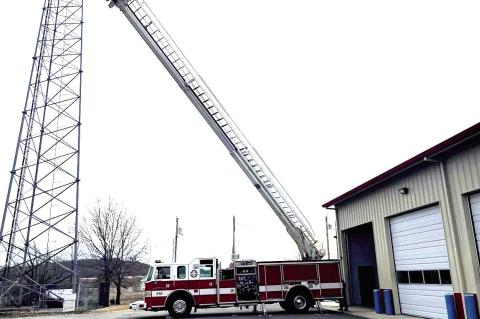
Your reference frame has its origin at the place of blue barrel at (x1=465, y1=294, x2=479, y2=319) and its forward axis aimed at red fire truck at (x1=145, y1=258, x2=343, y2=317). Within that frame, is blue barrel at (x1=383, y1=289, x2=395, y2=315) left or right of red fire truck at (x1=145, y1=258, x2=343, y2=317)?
right

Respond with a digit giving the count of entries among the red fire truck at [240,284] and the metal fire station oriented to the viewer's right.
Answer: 0

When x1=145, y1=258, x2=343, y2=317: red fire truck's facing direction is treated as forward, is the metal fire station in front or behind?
behind

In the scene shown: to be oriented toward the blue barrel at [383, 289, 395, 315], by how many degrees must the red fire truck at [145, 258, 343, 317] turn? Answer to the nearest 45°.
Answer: approximately 180°

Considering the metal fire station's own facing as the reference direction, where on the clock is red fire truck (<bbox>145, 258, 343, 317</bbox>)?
The red fire truck is roughly at 2 o'clock from the metal fire station.

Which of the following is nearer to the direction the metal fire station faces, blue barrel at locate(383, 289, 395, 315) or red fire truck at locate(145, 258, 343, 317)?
the red fire truck

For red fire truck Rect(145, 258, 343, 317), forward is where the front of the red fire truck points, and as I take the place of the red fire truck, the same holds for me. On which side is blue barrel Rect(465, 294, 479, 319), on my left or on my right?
on my left

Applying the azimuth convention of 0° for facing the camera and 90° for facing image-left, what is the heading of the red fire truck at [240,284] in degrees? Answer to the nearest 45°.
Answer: approximately 90°
